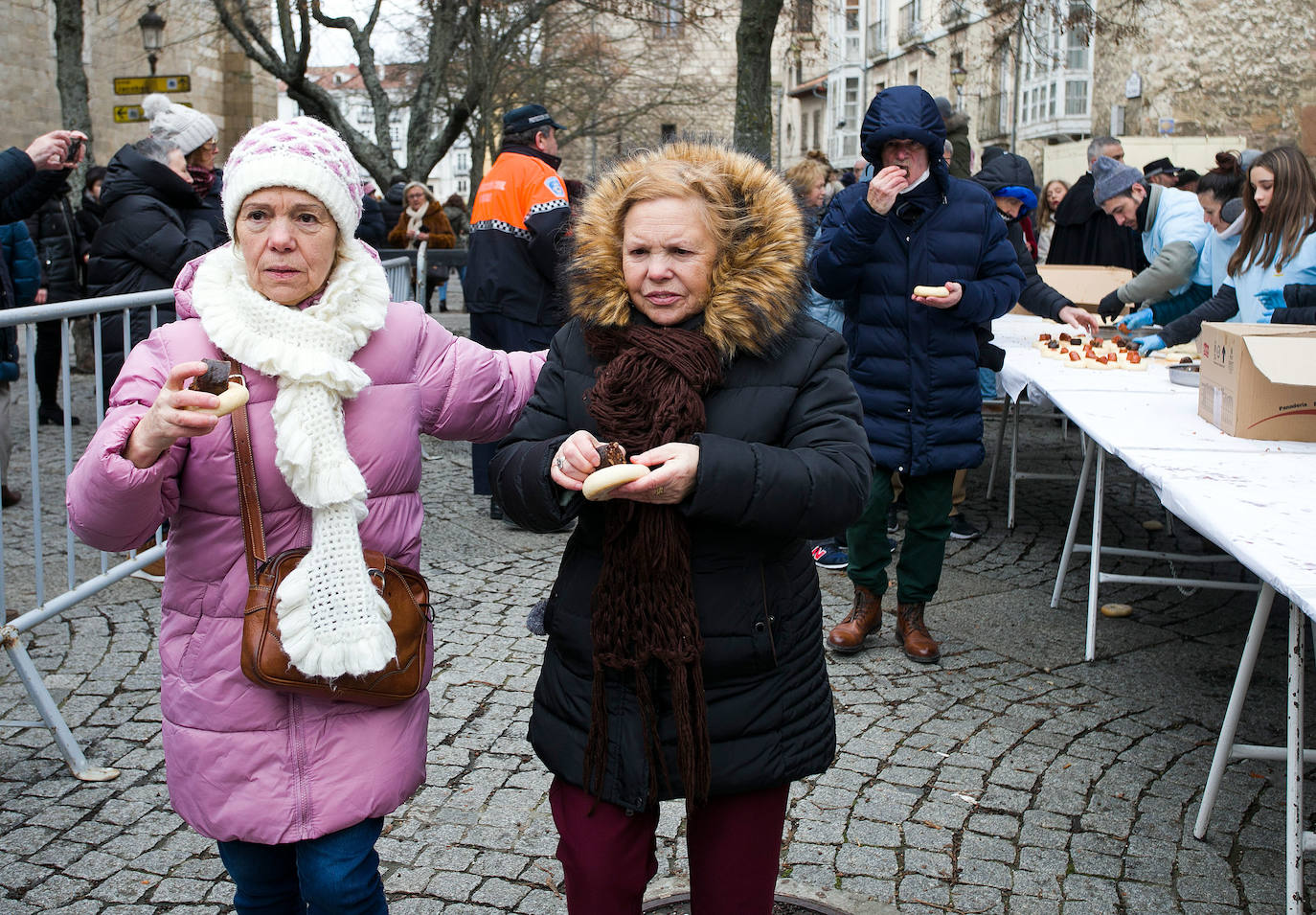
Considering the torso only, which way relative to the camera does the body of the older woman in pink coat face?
toward the camera

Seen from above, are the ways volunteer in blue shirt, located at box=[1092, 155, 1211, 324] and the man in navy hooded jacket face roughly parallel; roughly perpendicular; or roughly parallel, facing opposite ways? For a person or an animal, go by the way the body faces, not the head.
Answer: roughly perpendicular

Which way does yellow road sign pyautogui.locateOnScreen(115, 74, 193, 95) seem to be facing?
toward the camera

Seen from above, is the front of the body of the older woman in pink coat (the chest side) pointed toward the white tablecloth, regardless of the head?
no

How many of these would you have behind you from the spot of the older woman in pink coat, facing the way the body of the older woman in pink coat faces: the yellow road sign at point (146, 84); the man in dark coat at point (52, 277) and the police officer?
3

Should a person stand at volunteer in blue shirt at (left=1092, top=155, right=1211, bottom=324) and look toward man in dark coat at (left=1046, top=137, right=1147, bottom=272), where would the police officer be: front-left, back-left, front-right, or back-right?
back-left

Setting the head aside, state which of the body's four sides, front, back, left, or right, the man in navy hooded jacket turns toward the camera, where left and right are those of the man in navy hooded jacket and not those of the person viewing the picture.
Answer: front

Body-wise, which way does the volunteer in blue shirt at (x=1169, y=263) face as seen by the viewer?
to the viewer's left

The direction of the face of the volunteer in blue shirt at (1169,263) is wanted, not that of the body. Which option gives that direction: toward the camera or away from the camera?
toward the camera

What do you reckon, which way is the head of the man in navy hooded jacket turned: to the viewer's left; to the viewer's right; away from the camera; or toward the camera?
toward the camera

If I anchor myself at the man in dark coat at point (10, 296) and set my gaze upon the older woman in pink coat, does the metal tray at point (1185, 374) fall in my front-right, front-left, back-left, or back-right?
front-left
